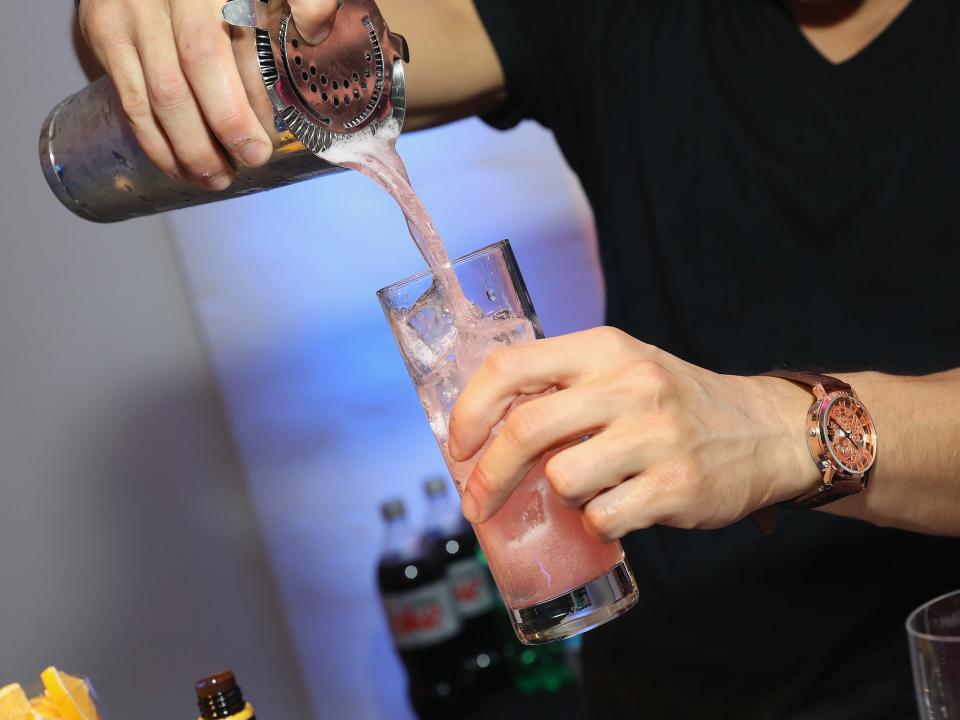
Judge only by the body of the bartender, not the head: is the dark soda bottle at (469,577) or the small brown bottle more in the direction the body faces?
the small brown bottle

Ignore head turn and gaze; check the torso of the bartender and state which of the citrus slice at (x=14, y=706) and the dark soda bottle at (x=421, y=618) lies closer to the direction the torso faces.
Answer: the citrus slice

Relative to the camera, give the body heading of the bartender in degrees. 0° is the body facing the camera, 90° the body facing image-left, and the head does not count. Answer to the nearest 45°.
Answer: approximately 0°

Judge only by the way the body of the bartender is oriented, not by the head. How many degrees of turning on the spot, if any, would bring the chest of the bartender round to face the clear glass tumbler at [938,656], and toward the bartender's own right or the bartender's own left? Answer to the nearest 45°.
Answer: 0° — they already face it

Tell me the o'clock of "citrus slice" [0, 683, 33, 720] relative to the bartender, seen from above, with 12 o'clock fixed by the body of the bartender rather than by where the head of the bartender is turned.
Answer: The citrus slice is roughly at 2 o'clock from the bartender.
